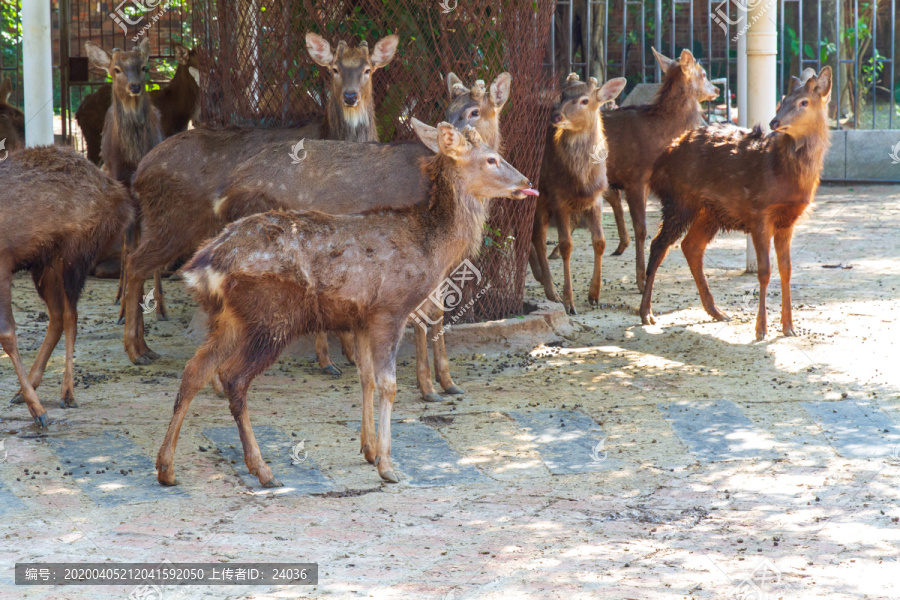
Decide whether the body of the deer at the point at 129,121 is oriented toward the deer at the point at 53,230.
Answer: yes

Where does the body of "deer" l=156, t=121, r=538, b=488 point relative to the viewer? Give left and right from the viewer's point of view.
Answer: facing to the right of the viewer

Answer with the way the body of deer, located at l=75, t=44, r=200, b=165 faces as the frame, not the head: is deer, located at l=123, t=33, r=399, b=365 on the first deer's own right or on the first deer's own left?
on the first deer's own right

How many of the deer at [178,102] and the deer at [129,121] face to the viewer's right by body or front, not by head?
1

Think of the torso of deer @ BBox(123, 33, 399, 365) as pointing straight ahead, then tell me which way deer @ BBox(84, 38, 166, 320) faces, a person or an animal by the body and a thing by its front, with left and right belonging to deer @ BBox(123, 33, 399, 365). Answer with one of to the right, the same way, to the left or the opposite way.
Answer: to the right

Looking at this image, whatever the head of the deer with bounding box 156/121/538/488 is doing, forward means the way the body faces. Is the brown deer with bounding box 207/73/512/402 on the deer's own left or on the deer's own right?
on the deer's own left

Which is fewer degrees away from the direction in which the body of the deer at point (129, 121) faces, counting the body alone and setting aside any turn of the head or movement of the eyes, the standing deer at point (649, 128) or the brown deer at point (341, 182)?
the brown deer

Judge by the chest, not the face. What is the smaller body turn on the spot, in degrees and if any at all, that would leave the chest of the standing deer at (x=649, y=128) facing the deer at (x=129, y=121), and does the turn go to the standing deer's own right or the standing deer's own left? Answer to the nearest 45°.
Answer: approximately 135° to the standing deer's own right

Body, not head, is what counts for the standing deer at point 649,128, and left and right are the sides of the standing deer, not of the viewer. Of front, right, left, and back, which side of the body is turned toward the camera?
right

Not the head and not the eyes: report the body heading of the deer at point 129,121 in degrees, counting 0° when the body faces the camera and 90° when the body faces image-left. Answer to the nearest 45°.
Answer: approximately 0°

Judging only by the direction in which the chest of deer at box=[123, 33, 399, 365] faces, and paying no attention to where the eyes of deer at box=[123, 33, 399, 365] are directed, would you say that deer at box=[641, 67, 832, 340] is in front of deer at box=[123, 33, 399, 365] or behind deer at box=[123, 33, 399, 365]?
in front

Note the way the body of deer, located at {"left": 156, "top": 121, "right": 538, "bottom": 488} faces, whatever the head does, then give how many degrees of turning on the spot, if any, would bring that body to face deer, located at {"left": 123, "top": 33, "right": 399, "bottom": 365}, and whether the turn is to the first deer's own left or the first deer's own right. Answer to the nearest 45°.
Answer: approximately 90° to the first deer's own left
